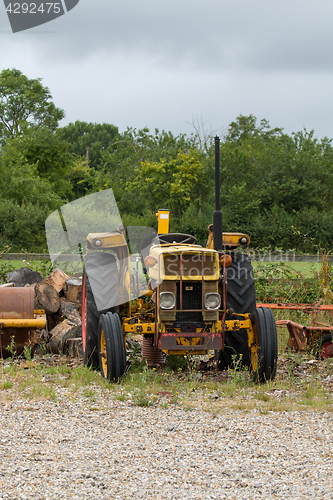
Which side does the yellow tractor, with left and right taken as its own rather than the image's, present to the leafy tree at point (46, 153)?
back

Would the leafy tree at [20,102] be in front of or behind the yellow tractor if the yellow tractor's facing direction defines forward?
behind

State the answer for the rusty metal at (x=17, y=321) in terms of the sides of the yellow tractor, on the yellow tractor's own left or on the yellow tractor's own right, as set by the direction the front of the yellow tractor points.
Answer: on the yellow tractor's own right

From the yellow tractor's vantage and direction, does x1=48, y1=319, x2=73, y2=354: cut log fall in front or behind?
behind

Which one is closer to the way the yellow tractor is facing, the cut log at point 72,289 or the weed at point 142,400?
the weed

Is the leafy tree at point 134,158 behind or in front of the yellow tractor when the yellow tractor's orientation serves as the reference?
behind

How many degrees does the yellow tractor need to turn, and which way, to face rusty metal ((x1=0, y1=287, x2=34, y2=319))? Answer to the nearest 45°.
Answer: approximately 135° to its right

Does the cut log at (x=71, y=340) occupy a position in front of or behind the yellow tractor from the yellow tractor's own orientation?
behind

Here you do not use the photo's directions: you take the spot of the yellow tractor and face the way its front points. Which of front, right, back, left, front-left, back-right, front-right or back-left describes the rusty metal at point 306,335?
back-left

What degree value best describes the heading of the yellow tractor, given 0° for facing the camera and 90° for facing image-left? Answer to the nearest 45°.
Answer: approximately 0°

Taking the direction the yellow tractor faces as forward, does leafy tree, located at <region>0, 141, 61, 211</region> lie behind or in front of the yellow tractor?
behind

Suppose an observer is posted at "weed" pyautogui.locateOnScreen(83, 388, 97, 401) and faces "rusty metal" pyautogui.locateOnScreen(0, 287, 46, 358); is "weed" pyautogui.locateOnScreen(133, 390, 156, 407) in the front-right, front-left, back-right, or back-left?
back-right

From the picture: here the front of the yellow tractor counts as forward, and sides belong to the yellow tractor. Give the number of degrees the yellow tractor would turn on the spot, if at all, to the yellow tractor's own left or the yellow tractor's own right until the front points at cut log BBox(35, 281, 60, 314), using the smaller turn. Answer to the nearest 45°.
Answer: approximately 135° to the yellow tractor's own right

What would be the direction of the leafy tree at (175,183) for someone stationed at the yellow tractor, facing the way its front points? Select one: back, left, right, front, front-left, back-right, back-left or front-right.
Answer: back

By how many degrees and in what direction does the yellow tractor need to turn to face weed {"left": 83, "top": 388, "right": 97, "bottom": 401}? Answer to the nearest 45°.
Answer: approximately 45° to its right
